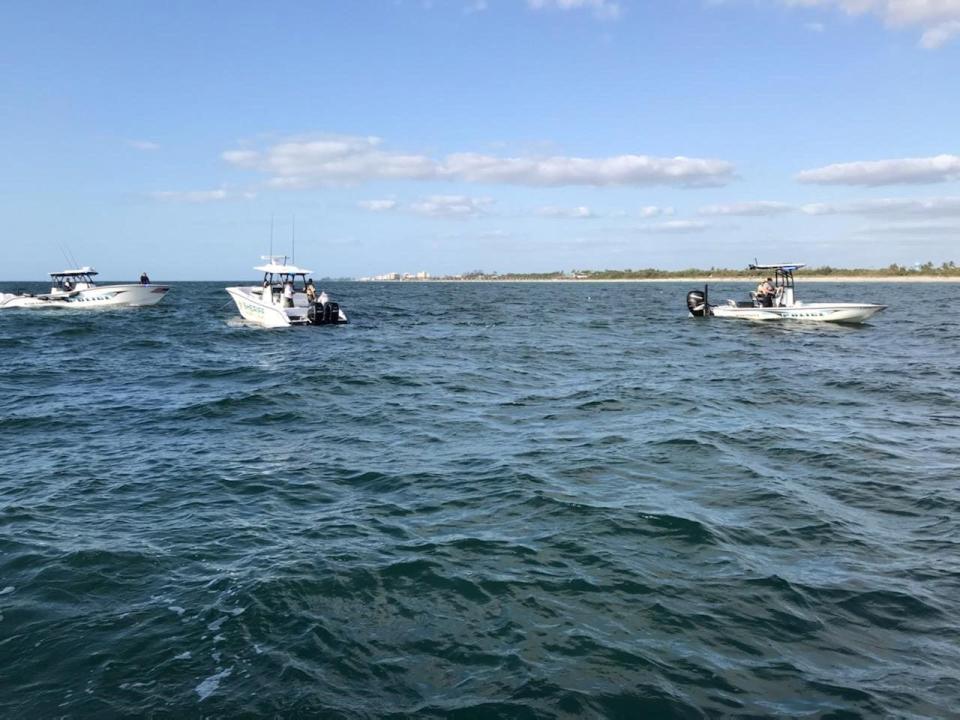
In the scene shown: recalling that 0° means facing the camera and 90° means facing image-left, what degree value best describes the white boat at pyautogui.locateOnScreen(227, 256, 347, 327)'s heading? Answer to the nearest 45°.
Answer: approximately 135°

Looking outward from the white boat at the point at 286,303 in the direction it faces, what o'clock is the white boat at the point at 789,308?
the white boat at the point at 789,308 is roughly at 5 o'clock from the white boat at the point at 286,303.

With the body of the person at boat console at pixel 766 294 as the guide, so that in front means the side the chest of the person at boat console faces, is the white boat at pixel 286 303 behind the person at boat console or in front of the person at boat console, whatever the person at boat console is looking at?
behind

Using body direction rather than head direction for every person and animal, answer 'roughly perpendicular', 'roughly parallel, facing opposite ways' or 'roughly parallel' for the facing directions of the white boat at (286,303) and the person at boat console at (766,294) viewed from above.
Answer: roughly parallel, facing opposite ways

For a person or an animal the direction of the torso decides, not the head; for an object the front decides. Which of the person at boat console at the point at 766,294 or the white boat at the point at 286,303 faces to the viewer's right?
the person at boat console

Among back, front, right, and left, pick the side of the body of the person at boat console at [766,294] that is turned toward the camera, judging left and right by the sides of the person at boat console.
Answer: right

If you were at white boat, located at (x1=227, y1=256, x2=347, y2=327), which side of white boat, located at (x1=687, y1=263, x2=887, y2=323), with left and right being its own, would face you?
back

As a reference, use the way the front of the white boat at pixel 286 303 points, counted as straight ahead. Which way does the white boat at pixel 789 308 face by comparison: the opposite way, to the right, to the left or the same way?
the opposite way

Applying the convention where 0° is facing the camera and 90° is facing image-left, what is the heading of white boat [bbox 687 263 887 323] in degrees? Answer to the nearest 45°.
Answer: approximately 270°

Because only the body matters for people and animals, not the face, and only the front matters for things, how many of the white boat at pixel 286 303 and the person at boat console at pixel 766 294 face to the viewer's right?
1
